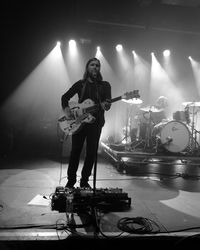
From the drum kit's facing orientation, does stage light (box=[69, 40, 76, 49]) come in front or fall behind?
behind

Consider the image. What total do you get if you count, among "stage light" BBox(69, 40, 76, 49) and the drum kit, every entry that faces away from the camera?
0

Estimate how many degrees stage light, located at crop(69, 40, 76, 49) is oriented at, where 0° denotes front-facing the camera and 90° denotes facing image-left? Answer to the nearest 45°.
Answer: approximately 0°

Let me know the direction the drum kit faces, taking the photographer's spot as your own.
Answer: facing the viewer and to the right of the viewer

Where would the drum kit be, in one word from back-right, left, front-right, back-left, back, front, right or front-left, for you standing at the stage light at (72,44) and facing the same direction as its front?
front-left

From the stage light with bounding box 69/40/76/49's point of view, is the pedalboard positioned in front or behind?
in front

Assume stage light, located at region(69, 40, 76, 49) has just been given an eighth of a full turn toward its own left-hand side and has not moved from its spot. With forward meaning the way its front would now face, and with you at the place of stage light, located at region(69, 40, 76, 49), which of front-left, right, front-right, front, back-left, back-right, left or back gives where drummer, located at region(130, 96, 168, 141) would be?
front

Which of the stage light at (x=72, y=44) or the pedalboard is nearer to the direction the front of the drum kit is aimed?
the pedalboard
